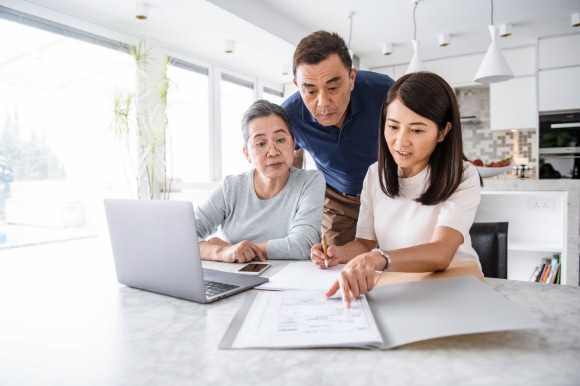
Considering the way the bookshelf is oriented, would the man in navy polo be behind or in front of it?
in front

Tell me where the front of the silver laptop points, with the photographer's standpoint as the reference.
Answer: facing away from the viewer and to the right of the viewer

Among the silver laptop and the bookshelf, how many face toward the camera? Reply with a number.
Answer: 1

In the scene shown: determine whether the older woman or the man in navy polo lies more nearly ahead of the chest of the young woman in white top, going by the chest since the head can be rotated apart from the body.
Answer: the older woman

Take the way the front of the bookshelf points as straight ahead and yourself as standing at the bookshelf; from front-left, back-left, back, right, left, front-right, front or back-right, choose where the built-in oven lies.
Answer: back

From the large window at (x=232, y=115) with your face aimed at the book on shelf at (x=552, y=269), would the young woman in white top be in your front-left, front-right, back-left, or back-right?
front-right

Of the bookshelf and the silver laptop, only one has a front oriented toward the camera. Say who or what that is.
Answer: the bookshelf

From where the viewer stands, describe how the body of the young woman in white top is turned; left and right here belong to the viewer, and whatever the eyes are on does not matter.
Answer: facing the viewer and to the left of the viewer

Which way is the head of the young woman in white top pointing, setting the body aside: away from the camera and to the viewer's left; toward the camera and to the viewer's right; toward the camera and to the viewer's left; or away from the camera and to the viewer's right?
toward the camera and to the viewer's left

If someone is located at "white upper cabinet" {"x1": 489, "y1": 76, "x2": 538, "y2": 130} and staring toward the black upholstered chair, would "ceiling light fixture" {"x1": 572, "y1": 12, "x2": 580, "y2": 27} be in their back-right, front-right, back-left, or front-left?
front-left

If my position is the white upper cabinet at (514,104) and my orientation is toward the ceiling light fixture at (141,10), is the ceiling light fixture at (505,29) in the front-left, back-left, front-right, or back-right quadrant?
front-left

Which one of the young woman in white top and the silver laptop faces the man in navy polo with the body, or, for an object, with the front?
the silver laptop

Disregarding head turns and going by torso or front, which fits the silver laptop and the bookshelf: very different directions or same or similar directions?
very different directions

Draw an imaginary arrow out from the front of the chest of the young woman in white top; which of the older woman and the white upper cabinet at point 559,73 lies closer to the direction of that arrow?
the older woman

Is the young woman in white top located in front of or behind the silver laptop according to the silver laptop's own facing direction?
in front

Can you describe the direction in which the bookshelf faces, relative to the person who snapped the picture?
facing the viewer

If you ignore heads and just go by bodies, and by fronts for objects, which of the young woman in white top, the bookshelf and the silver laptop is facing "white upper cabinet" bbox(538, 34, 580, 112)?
the silver laptop
